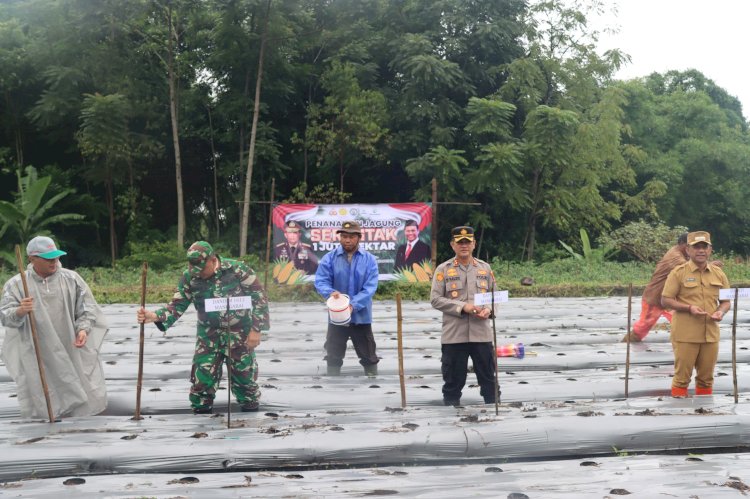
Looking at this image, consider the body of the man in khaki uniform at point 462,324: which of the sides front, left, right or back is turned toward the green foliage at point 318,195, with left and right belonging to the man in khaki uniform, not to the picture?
back

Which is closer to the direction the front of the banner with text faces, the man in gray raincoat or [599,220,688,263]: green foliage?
the man in gray raincoat

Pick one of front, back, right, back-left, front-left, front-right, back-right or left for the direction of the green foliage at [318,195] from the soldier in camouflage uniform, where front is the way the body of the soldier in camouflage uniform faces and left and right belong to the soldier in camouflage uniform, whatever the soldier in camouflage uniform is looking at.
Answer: back

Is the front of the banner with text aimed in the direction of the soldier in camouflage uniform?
yes

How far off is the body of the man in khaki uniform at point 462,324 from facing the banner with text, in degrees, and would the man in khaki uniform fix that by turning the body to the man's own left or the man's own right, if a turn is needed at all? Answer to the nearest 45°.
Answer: approximately 180°

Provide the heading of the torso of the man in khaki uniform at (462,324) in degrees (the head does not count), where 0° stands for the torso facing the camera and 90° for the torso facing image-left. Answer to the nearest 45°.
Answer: approximately 0°

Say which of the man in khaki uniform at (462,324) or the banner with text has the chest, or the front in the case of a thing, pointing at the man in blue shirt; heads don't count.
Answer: the banner with text

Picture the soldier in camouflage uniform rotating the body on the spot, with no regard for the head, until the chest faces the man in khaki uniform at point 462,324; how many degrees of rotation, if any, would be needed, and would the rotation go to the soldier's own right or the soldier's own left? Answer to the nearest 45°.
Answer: approximately 90° to the soldier's own left

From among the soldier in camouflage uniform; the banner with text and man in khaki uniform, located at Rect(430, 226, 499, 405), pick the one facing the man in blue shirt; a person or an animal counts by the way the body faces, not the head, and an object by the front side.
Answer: the banner with text

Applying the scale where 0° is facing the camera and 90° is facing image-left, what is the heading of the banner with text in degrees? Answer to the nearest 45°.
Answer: approximately 0°
